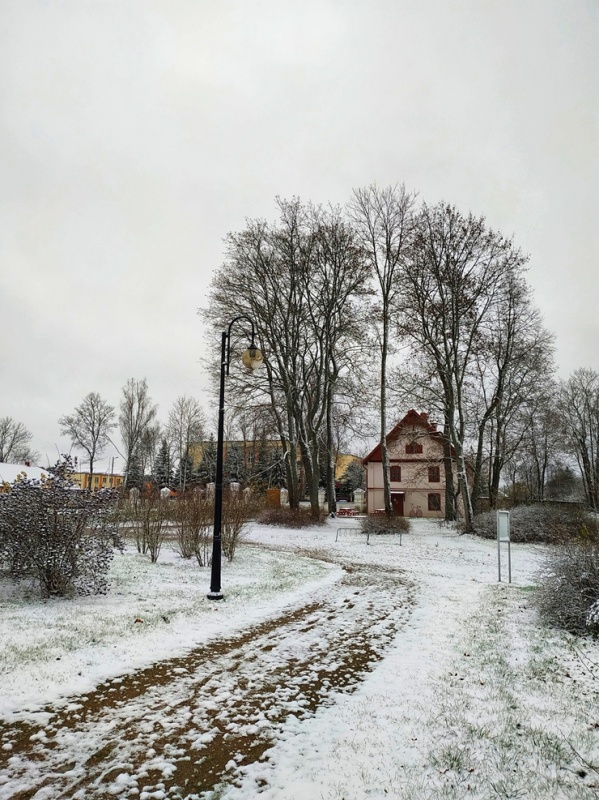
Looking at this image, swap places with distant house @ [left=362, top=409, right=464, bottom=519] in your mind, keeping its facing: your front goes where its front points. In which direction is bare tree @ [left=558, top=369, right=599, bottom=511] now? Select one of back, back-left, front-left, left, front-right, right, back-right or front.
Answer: left

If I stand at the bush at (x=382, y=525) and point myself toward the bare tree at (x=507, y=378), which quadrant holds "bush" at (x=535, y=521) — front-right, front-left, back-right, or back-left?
front-right

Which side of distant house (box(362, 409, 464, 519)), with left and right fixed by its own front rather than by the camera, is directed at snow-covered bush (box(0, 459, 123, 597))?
front

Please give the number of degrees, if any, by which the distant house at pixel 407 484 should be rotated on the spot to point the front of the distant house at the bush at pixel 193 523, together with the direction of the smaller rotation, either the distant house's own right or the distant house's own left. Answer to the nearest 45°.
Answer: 0° — it already faces it

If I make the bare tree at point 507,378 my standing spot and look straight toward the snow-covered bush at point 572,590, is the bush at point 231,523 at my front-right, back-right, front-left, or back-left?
front-right

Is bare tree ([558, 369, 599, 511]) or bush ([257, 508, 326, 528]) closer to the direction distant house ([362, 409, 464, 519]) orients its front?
the bush

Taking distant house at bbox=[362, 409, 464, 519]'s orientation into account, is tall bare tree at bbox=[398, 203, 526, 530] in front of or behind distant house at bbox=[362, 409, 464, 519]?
in front

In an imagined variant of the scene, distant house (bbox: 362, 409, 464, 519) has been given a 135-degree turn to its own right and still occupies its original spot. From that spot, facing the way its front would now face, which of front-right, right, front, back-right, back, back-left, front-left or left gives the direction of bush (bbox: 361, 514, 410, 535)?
back-left

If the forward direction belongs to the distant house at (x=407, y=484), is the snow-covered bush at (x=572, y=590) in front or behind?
in front

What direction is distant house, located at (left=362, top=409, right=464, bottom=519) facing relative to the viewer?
toward the camera
